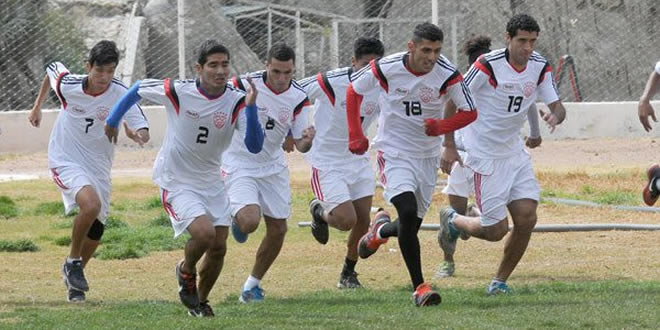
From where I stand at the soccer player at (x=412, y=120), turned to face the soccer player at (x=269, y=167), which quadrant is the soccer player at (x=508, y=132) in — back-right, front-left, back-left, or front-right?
back-right

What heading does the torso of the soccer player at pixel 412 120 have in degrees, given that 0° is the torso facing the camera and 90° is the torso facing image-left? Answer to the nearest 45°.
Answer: approximately 315°

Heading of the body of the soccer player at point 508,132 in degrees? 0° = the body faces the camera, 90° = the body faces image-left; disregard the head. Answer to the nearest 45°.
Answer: approximately 315°

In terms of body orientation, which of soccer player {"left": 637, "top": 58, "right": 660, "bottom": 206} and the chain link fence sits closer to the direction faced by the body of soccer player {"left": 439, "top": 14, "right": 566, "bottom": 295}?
the soccer player

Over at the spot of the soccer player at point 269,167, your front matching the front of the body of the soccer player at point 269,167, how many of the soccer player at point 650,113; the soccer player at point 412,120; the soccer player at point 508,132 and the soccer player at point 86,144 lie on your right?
1

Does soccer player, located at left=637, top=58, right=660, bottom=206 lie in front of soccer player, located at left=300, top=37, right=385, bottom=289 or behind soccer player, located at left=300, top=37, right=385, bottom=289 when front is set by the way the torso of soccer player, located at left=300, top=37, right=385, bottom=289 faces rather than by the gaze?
in front

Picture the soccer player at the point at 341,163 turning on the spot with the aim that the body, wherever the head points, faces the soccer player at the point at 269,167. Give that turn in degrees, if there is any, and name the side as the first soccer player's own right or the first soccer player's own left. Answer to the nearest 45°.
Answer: approximately 90° to the first soccer player's own right

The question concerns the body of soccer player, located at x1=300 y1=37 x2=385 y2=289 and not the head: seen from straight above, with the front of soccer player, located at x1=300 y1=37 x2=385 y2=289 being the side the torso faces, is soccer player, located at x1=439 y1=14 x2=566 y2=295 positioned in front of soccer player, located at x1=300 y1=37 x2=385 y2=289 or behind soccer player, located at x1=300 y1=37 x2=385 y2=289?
in front

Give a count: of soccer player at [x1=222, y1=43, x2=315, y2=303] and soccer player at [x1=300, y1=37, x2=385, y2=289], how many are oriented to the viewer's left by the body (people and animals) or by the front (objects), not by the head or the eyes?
0

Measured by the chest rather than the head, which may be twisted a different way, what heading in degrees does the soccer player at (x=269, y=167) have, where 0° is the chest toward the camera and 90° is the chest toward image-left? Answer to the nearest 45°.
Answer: approximately 0°
